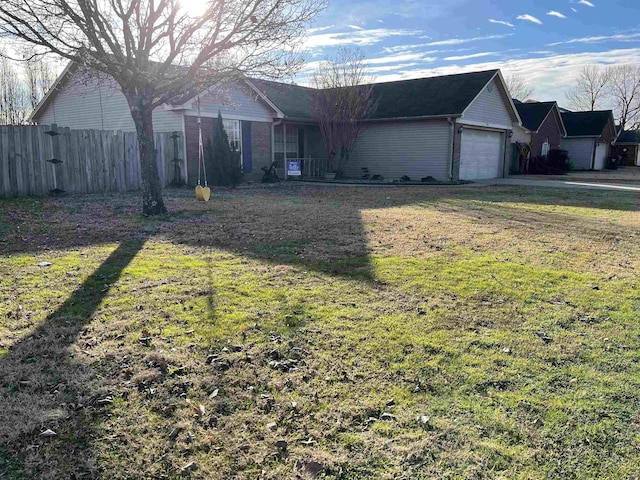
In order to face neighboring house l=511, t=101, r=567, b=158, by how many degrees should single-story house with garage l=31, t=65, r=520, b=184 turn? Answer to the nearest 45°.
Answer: approximately 90° to its left

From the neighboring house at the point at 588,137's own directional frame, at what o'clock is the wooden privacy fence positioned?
The wooden privacy fence is roughly at 2 o'clock from the neighboring house.

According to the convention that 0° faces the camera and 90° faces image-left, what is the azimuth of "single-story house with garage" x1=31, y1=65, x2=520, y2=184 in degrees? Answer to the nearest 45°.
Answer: approximately 315°

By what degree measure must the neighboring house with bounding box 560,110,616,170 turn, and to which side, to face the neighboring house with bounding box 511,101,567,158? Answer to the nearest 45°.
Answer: approximately 45° to its right

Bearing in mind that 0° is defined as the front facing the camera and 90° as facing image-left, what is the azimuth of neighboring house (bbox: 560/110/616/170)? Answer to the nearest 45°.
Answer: approximately 315°

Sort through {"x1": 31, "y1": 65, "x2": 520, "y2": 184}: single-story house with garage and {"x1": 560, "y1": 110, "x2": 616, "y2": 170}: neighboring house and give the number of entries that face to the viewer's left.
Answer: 0

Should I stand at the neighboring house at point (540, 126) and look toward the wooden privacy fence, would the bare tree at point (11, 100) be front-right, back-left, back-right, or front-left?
front-right

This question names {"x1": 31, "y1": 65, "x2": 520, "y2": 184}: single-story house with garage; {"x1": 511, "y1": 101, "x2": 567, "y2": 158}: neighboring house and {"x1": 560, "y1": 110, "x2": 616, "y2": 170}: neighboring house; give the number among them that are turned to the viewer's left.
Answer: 0

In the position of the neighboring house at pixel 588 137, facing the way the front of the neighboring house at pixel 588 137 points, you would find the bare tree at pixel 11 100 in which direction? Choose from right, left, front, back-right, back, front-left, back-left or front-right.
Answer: right

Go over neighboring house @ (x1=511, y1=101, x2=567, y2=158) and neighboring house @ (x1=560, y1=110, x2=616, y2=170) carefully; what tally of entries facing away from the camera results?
0

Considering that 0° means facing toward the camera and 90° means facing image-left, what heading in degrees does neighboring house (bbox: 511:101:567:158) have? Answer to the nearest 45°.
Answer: approximately 315°

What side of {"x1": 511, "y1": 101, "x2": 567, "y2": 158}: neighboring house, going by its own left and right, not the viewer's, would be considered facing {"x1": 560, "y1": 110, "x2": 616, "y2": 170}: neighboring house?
left

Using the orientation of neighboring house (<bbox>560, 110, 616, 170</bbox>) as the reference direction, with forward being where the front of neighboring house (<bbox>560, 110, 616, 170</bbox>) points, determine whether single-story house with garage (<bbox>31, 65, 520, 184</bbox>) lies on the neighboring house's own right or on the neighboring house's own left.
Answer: on the neighboring house's own right
